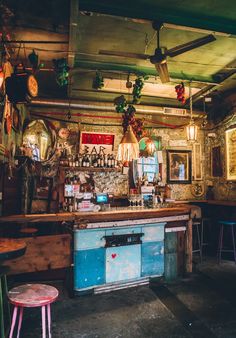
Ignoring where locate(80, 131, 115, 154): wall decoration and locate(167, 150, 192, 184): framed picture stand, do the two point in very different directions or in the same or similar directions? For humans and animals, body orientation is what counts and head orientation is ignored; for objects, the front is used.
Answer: same or similar directions

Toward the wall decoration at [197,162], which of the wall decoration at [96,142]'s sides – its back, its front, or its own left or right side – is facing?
left

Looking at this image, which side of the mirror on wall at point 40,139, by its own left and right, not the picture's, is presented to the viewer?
front

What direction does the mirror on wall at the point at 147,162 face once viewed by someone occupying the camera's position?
facing the viewer

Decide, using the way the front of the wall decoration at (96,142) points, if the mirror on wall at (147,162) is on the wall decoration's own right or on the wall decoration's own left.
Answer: on the wall decoration's own left

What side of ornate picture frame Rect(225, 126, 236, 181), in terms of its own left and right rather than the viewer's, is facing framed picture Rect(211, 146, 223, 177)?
right

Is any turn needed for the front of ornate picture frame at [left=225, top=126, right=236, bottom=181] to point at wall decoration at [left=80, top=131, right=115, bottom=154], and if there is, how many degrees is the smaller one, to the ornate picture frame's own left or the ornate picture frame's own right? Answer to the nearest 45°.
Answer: approximately 45° to the ornate picture frame's own right

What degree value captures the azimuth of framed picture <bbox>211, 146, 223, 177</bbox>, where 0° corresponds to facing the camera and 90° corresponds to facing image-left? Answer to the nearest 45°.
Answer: approximately 45°

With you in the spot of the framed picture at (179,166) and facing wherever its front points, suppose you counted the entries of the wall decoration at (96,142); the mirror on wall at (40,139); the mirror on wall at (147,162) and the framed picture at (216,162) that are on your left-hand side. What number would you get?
1

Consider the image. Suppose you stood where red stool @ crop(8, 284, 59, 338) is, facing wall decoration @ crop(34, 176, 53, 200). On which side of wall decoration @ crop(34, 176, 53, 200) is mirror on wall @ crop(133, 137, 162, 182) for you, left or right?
right

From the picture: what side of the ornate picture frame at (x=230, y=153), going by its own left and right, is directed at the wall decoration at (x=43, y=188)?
front

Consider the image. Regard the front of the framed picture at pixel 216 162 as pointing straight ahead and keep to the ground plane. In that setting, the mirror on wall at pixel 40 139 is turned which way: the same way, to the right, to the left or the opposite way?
to the left

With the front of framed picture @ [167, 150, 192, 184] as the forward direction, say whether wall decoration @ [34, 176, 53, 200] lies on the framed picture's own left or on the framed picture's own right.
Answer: on the framed picture's own right
